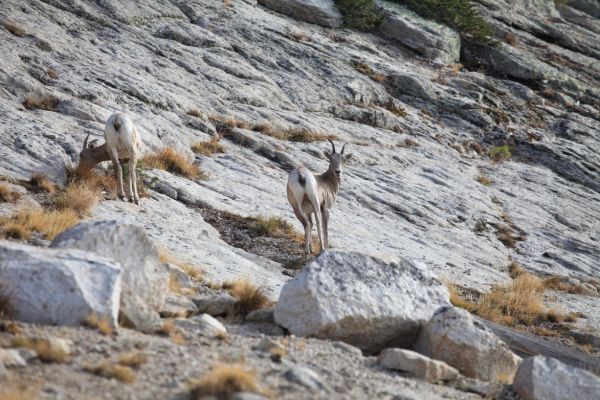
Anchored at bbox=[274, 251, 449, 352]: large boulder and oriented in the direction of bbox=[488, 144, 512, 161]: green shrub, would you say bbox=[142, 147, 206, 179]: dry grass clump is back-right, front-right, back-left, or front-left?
front-left

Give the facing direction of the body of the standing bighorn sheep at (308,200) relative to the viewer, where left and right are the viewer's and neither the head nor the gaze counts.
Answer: facing away from the viewer and to the right of the viewer

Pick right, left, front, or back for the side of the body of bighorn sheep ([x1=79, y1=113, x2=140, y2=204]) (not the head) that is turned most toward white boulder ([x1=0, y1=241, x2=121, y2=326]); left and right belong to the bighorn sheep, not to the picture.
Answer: back

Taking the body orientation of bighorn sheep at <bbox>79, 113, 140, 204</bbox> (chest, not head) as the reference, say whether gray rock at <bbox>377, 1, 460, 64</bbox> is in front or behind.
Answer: in front

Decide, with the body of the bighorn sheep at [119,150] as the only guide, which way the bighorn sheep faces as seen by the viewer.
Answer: away from the camera

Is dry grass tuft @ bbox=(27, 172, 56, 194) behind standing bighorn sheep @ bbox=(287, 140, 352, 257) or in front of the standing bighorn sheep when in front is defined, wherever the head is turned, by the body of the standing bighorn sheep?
behind

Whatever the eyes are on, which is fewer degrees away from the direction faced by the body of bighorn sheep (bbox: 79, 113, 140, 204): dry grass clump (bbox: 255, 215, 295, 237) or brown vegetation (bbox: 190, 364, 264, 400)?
the dry grass clump

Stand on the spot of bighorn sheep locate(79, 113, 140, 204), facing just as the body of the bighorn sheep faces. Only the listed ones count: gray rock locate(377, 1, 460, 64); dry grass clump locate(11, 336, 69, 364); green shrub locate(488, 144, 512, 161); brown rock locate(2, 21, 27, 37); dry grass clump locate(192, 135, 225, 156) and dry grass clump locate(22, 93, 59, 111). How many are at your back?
1

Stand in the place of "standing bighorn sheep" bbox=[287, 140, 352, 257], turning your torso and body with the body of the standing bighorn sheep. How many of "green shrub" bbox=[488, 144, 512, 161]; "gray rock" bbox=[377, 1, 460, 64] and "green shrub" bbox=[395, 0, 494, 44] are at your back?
0

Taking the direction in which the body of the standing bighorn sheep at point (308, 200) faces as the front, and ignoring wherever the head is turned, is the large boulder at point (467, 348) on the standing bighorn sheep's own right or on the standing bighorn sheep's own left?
on the standing bighorn sheep's own right

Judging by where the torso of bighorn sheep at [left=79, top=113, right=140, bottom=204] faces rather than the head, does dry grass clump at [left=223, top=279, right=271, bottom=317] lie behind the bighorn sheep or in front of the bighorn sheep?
behind

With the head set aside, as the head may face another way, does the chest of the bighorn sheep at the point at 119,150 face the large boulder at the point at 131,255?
no

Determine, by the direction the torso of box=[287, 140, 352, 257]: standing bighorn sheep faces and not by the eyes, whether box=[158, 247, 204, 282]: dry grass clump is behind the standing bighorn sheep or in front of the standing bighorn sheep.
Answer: behind
